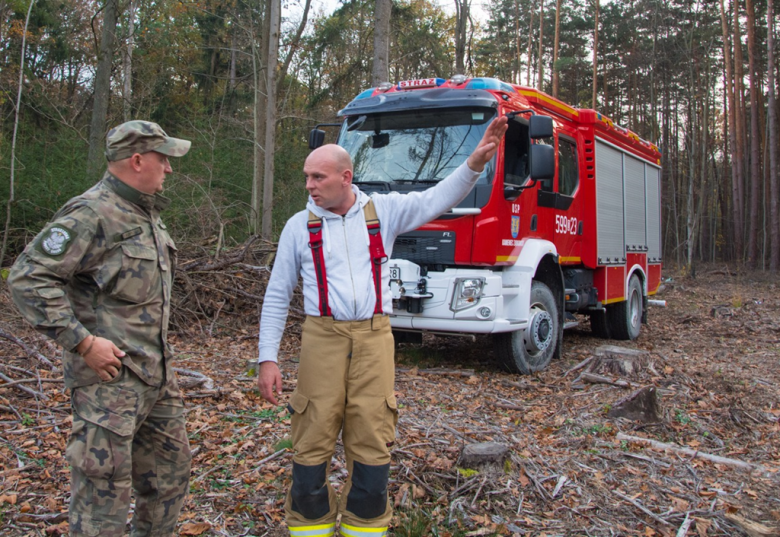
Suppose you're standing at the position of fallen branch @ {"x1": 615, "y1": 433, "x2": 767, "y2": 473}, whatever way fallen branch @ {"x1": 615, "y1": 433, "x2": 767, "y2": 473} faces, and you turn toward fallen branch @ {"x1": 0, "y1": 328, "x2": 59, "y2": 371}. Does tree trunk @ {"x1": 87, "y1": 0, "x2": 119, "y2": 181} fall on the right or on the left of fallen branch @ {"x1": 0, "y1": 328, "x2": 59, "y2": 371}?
right

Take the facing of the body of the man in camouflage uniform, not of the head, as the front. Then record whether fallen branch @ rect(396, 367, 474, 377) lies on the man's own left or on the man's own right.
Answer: on the man's own left

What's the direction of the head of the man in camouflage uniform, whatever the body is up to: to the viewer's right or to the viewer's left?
to the viewer's right

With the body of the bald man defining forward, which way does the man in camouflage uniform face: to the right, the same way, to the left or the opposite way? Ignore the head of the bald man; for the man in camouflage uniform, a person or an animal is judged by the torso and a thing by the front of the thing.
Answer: to the left

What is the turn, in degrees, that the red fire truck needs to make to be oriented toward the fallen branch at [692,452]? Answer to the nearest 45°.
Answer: approximately 90° to its left

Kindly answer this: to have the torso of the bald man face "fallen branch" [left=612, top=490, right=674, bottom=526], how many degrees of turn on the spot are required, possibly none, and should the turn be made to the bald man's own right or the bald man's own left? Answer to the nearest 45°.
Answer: approximately 135° to the bald man's own left

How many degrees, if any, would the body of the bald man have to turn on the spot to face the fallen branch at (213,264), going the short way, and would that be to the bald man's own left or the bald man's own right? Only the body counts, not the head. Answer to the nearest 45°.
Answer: approximately 180°

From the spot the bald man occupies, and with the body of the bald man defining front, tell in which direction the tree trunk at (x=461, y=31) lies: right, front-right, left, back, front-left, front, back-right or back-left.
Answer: back

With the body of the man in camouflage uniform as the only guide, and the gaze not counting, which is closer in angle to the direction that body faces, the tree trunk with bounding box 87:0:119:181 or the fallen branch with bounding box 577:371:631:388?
the fallen branch

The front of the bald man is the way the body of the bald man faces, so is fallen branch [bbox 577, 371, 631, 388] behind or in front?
behind

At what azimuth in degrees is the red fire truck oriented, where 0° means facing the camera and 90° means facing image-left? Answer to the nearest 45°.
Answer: approximately 45°

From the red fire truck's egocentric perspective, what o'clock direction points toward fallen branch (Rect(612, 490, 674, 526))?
The fallen branch is roughly at 10 o'clock from the red fire truck.

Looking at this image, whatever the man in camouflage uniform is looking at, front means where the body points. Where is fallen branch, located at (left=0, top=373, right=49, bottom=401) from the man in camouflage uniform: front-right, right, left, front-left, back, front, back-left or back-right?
back-left

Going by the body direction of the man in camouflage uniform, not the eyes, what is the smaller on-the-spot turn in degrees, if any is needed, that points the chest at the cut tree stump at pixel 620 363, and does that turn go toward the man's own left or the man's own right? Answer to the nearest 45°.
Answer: approximately 90° to the man's own left

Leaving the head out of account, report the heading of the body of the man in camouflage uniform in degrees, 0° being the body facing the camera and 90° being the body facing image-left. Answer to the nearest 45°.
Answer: approximately 315°
